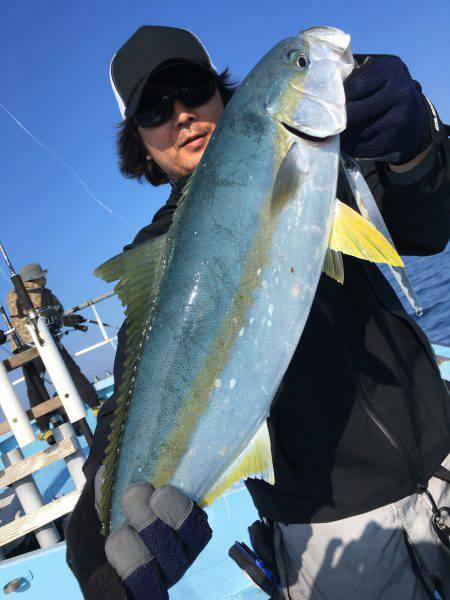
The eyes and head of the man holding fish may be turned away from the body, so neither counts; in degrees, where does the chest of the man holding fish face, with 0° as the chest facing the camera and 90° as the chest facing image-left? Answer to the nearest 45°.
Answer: approximately 0°

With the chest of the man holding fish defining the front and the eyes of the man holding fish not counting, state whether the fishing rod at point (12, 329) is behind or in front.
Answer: behind

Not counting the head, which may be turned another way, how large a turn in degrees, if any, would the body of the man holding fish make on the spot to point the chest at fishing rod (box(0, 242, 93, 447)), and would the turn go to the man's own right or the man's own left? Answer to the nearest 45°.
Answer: approximately 135° to the man's own right
